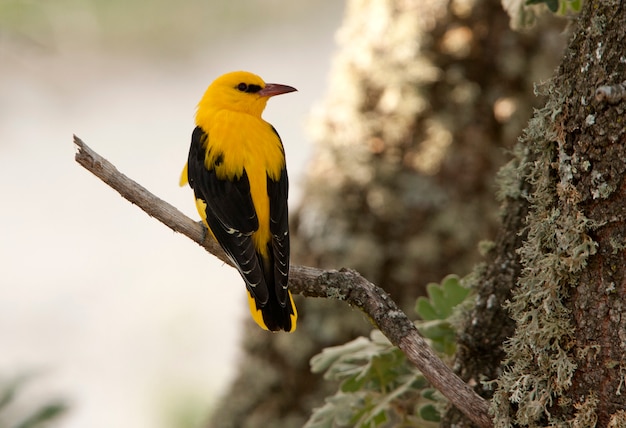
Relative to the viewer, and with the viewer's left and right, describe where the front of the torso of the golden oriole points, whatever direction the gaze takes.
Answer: facing away from the viewer and to the left of the viewer

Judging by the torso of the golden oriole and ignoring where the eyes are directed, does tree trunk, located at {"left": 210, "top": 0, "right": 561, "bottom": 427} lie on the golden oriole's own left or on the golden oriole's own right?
on the golden oriole's own right
